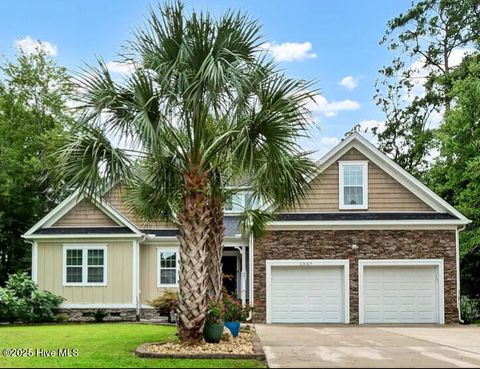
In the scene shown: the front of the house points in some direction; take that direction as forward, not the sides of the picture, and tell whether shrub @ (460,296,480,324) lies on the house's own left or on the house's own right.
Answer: on the house's own left

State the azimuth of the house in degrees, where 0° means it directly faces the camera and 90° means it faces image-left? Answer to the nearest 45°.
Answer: approximately 0°

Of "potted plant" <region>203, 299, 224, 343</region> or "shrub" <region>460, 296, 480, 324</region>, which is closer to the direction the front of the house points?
the potted plant

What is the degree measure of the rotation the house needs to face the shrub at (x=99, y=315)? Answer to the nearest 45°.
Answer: approximately 90° to its right

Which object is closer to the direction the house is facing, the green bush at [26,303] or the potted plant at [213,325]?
the potted plant

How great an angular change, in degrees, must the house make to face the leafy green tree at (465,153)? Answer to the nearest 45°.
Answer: approximately 135° to its left

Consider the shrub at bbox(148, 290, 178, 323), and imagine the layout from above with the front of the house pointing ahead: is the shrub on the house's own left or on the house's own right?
on the house's own right

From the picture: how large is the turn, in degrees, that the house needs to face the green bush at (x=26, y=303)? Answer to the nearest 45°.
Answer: approximately 90° to its right

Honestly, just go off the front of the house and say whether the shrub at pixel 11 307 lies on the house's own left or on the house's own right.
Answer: on the house's own right
